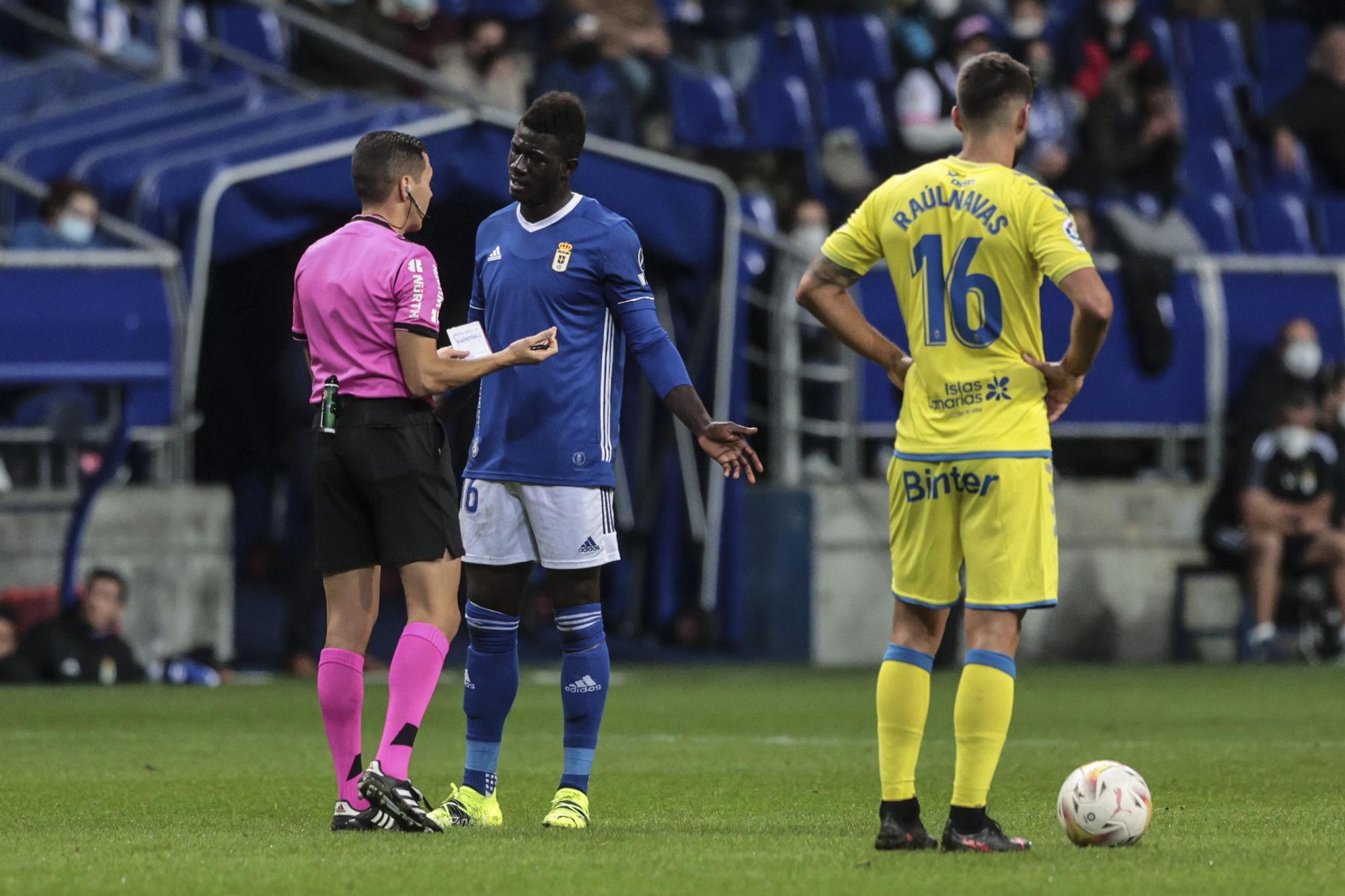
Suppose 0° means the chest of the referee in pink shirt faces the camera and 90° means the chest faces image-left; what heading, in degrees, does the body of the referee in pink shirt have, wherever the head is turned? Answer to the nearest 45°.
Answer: approximately 225°

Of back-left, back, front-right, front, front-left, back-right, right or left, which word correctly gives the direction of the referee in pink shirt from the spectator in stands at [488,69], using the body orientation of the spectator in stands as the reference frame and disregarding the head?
front

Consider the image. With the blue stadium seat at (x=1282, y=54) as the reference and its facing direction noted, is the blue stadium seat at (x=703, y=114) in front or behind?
in front

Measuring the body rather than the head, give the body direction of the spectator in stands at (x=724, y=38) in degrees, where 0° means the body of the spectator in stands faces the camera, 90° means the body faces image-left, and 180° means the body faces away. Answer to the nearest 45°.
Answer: approximately 0°

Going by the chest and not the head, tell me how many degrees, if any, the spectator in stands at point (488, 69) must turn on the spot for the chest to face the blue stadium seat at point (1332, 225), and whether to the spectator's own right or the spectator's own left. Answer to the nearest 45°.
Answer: approximately 90° to the spectator's own left

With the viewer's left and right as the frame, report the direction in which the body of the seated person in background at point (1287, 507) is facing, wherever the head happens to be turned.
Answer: facing the viewer

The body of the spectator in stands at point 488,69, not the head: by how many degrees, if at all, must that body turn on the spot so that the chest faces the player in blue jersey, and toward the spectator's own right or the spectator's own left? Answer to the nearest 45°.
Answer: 0° — they already face them

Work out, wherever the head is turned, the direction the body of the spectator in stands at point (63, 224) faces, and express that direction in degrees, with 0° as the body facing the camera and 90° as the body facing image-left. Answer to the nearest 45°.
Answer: approximately 315°

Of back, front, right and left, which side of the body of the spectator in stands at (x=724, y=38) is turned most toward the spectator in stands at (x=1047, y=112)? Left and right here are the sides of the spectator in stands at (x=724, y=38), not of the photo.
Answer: left

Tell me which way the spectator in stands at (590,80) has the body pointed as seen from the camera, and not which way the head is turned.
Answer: toward the camera
